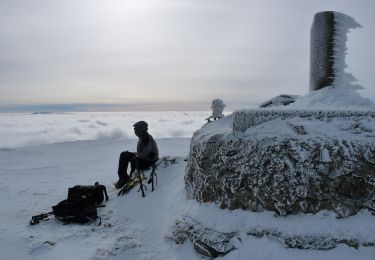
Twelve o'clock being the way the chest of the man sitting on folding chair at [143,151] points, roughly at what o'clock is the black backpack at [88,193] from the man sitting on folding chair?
The black backpack is roughly at 11 o'clock from the man sitting on folding chair.

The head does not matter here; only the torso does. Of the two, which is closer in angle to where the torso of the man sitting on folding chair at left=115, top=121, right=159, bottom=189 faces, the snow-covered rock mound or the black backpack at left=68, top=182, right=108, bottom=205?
the black backpack

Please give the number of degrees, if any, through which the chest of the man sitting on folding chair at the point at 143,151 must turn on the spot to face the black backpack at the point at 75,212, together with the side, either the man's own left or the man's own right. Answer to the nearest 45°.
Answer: approximately 45° to the man's own left

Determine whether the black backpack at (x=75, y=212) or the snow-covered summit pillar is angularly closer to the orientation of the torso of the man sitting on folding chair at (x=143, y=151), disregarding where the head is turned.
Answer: the black backpack

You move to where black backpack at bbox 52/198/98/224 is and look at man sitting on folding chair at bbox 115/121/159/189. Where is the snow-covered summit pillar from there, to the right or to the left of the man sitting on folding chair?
right

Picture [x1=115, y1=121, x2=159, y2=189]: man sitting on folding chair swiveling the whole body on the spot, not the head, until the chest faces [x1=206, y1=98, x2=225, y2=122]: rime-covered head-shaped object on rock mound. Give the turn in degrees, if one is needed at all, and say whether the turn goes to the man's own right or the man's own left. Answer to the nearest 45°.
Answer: approximately 135° to the man's own right

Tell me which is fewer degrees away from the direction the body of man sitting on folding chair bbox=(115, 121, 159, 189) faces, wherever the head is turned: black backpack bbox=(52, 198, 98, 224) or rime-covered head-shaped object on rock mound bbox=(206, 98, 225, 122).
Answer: the black backpack

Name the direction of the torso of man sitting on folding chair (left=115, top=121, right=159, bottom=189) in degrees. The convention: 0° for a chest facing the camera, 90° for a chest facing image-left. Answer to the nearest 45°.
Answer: approximately 90°
